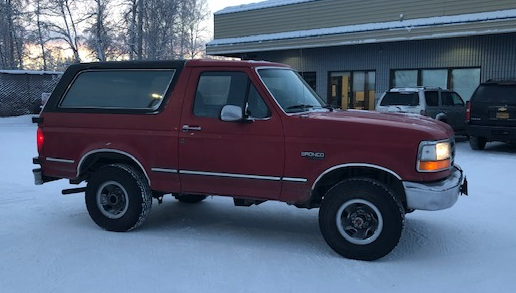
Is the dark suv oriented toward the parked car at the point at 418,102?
no

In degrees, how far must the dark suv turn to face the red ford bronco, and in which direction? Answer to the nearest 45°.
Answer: approximately 180°

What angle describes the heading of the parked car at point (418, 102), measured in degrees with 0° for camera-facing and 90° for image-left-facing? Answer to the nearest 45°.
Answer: approximately 225°

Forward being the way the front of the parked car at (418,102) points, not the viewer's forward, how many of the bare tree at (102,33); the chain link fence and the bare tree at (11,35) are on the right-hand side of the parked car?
0

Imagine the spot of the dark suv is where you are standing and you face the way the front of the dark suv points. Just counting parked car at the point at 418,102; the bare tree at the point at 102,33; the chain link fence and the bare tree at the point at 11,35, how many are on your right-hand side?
0

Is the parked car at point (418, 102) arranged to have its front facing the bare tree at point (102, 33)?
no

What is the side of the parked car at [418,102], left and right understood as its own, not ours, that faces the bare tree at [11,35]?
left

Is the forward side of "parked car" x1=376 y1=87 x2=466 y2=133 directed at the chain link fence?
no

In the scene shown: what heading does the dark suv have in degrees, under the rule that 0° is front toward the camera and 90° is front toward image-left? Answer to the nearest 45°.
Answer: approximately 180°

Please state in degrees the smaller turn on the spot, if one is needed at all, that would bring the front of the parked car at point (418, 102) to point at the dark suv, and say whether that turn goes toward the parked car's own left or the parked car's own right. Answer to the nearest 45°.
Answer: approximately 90° to the parked car's own right

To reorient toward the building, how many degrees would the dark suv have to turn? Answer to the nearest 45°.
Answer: approximately 45° to its left

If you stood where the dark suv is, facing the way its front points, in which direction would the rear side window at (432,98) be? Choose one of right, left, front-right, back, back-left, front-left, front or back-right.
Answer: front-left

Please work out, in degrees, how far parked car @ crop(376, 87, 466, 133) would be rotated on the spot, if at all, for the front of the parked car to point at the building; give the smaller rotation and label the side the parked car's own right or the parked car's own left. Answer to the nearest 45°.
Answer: approximately 45° to the parked car's own left

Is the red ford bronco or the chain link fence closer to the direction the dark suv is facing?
the chain link fence

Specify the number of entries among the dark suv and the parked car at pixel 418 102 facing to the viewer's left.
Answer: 0
